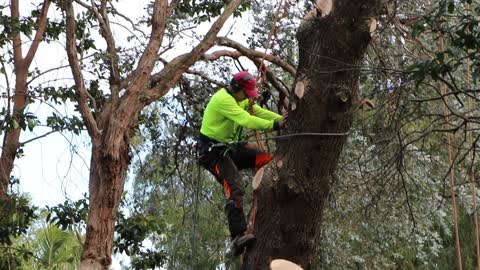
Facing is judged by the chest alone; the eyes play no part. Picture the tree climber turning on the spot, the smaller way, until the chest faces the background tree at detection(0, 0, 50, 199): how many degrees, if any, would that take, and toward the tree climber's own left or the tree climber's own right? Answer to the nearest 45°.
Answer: approximately 135° to the tree climber's own left

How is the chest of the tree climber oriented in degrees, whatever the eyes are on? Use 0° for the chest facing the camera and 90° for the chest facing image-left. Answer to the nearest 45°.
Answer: approximately 270°

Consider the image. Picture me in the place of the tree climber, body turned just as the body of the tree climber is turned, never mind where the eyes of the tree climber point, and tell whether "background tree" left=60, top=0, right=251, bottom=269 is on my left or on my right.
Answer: on my left
